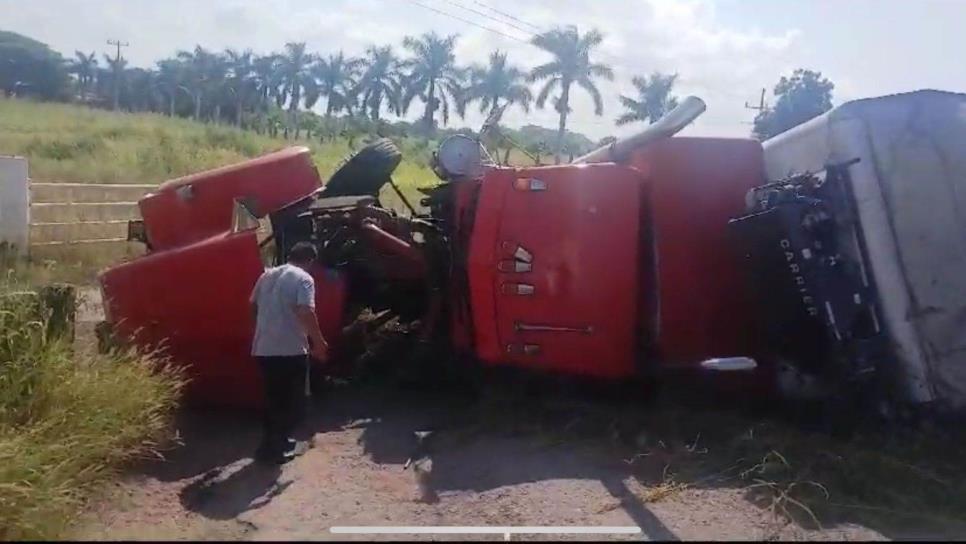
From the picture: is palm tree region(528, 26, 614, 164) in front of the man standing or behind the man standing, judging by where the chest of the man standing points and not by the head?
in front

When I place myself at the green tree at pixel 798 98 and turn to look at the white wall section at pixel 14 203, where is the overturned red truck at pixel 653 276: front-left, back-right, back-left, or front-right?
front-left

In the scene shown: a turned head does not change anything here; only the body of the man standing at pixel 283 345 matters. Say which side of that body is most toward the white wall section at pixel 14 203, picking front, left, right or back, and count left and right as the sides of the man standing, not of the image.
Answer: left

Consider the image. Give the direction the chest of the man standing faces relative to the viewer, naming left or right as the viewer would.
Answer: facing away from the viewer and to the right of the viewer

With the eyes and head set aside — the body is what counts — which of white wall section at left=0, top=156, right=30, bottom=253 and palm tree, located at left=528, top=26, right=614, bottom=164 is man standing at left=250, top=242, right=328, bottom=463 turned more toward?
the palm tree
